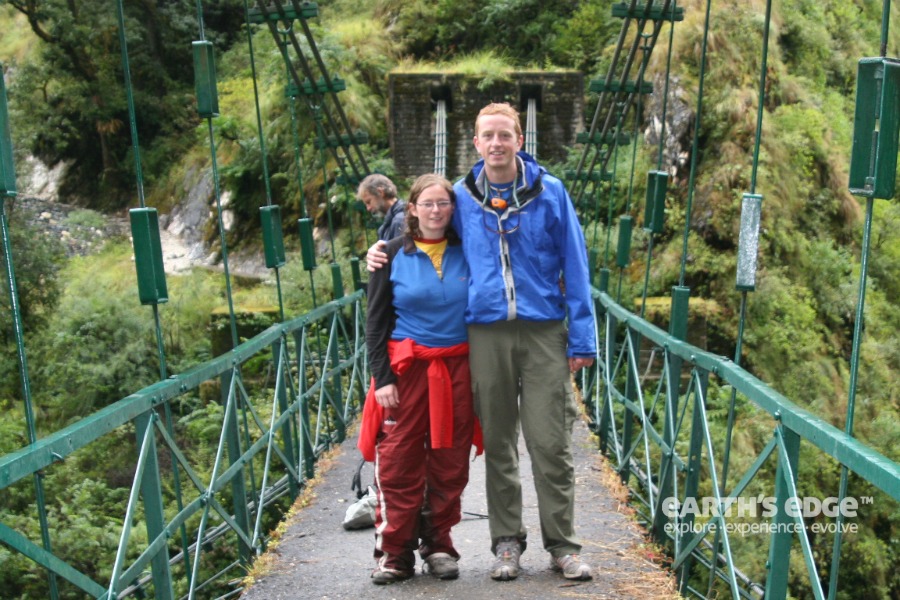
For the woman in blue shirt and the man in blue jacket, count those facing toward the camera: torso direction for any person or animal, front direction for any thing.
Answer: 2

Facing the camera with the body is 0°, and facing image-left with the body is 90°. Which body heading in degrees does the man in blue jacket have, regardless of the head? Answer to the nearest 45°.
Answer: approximately 0°
